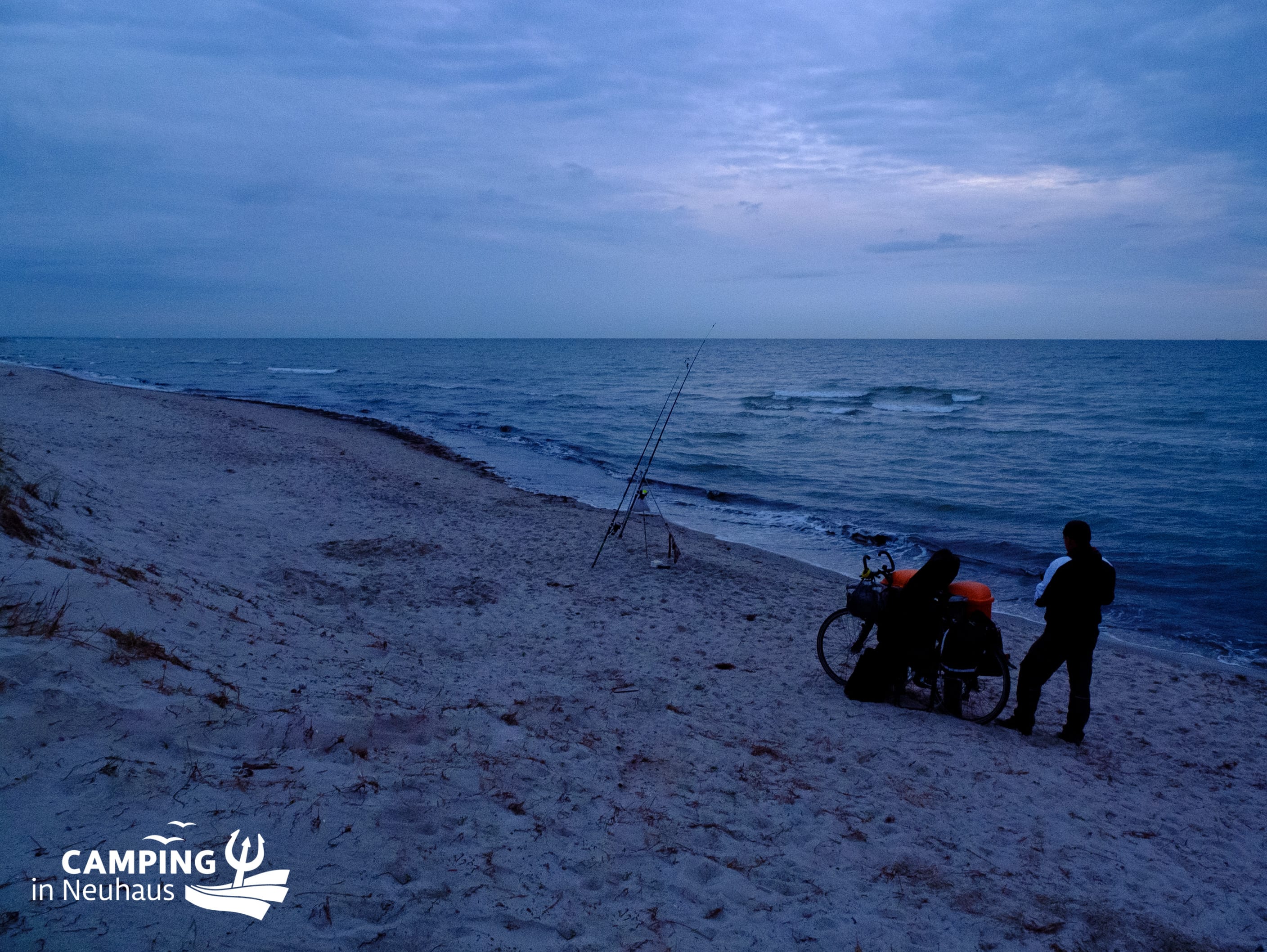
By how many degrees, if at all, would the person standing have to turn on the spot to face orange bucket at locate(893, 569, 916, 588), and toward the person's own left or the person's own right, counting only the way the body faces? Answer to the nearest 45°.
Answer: approximately 45° to the person's own left

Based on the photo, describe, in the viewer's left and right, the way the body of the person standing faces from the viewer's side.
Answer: facing away from the viewer and to the left of the viewer

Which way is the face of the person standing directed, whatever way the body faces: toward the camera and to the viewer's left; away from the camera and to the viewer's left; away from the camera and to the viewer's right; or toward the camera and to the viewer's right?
away from the camera and to the viewer's left
